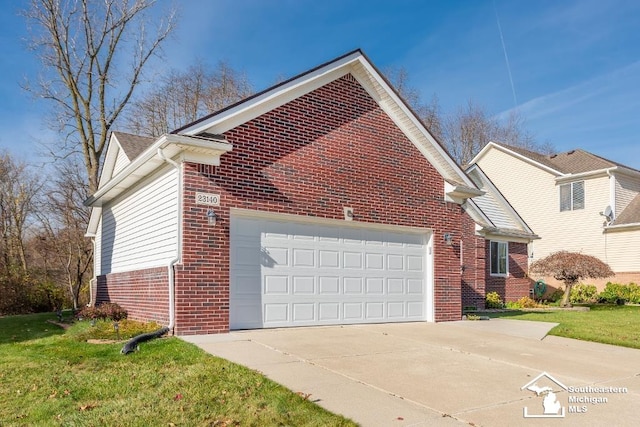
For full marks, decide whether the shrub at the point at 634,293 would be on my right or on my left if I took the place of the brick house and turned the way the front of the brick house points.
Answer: on my left

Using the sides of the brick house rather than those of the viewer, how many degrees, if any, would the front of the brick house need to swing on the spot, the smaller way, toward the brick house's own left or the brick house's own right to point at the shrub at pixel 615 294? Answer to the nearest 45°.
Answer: approximately 90° to the brick house's own left

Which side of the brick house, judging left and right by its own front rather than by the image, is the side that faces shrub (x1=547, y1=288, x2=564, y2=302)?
left

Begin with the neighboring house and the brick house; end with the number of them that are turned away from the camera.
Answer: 0

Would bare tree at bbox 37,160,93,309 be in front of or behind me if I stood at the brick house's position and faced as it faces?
behind

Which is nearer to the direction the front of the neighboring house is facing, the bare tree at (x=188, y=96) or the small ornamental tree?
the small ornamental tree

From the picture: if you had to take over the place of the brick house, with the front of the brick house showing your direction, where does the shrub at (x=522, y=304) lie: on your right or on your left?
on your left
